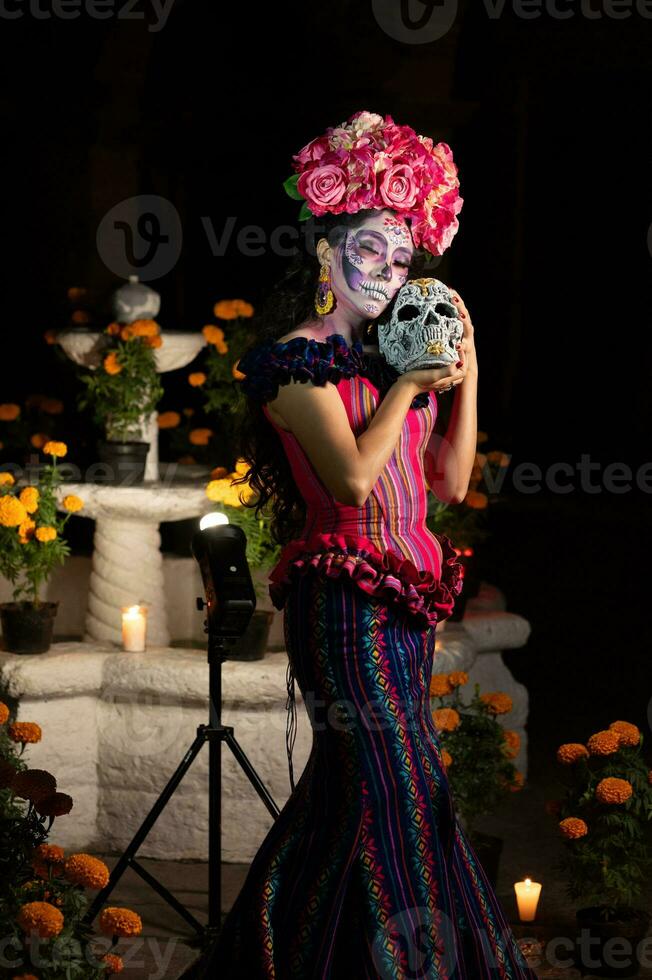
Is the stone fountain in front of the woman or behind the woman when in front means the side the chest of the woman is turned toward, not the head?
behind

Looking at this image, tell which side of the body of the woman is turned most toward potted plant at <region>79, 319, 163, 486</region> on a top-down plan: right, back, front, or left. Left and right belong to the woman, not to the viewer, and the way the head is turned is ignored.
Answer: back

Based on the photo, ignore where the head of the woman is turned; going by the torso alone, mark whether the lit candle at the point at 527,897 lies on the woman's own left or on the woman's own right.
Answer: on the woman's own left

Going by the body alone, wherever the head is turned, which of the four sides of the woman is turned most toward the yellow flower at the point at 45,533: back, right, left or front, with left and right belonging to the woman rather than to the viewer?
back

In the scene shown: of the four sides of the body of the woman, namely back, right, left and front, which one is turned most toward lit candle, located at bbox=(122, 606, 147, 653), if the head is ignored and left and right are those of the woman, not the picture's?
back

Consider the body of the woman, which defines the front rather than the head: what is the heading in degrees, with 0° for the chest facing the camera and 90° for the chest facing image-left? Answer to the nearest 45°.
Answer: approximately 315°

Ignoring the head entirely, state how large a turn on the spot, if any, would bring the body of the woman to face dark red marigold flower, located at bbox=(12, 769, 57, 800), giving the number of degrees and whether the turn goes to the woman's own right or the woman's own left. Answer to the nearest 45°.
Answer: approximately 135° to the woman's own right

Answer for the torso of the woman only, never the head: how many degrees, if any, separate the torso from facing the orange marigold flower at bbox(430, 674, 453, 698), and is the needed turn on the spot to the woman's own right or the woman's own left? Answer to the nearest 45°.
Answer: approximately 135° to the woman's own left

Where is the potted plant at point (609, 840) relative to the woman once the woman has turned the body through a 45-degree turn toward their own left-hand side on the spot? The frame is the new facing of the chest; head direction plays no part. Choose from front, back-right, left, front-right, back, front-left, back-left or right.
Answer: front-left

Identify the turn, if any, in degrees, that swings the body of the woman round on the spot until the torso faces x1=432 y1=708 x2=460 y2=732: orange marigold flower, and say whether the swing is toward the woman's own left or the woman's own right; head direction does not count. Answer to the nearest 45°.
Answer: approximately 135° to the woman's own left

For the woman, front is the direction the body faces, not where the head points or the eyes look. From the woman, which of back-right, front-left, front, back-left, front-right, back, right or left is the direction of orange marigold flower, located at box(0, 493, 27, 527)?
back

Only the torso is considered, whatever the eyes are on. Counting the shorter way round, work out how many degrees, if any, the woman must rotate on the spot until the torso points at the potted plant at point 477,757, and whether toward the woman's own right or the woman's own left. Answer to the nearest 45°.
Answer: approximately 135° to the woman's own left

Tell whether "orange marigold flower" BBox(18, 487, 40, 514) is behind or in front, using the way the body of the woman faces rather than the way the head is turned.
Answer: behind

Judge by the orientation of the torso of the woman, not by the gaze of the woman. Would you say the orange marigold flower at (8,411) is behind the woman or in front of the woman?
behind
